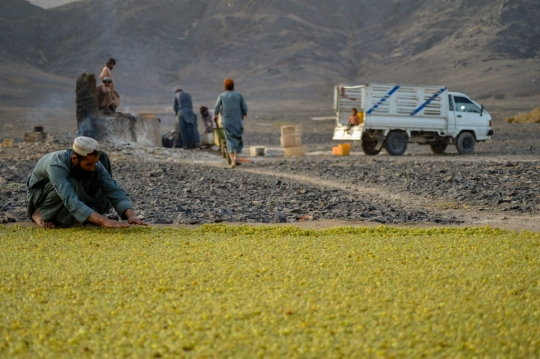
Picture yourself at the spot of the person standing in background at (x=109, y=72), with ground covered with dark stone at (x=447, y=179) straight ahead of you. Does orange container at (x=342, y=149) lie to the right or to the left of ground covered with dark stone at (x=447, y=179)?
left

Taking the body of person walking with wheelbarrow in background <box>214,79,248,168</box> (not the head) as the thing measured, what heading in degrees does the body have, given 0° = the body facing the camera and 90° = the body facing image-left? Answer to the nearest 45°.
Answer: approximately 180°

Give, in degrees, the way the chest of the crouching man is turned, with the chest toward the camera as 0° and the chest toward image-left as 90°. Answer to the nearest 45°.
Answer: approximately 315°

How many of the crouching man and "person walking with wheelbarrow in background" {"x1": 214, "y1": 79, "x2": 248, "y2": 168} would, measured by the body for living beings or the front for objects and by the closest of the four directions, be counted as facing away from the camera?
1

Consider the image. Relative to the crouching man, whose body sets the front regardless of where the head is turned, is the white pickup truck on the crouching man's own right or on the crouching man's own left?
on the crouching man's own left

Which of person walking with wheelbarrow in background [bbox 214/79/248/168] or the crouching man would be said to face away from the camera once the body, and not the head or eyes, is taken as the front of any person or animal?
the person walking with wheelbarrow in background

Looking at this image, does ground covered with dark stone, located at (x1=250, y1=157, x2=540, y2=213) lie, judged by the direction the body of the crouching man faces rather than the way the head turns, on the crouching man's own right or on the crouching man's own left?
on the crouching man's own left

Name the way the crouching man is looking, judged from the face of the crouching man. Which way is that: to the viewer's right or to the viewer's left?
to the viewer's right
